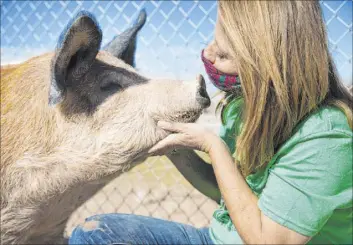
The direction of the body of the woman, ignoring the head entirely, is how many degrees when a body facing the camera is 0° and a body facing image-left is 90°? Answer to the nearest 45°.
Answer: approximately 90°

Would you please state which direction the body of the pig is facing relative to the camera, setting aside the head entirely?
to the viewer's right

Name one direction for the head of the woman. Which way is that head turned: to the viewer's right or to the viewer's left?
to the viewer's left

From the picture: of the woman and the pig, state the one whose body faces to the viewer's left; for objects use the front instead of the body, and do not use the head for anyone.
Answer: the woman

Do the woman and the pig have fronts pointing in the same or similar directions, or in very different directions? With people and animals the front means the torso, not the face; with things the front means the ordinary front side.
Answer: very different directions

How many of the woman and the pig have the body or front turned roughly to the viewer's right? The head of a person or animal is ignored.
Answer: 1
